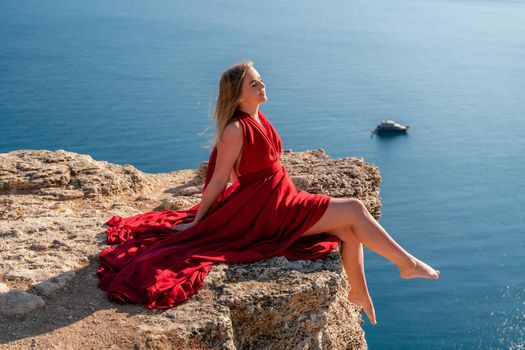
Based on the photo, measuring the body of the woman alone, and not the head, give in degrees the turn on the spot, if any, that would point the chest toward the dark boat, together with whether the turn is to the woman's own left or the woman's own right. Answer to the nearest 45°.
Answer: approximately 90° to the woman's own left

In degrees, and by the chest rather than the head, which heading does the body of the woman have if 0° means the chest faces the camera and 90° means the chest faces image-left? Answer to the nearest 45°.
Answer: approximately 270°
